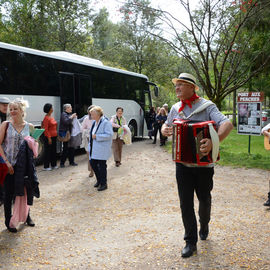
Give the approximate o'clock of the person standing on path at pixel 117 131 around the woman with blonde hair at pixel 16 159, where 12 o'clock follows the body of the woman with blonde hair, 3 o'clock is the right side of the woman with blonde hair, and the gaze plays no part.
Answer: The person standing on path is roughly at 7 o'clock from the woman with blonde hair.

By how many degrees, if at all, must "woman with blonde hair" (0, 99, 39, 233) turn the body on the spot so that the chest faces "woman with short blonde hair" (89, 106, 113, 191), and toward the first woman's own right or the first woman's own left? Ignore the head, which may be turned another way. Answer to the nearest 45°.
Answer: approximately 135° to the first woman's own left

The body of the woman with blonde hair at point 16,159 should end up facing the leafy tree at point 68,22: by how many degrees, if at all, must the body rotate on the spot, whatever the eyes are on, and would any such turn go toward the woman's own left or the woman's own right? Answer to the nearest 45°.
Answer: approximately 180°

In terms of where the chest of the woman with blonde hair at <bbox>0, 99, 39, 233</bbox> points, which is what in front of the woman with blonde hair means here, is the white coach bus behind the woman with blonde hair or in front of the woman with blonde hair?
behind

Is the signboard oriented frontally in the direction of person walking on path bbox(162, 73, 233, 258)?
yes

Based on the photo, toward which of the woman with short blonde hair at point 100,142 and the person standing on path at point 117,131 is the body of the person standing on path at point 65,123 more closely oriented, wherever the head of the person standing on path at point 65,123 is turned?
the person standing on path

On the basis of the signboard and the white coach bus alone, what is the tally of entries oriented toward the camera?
1
